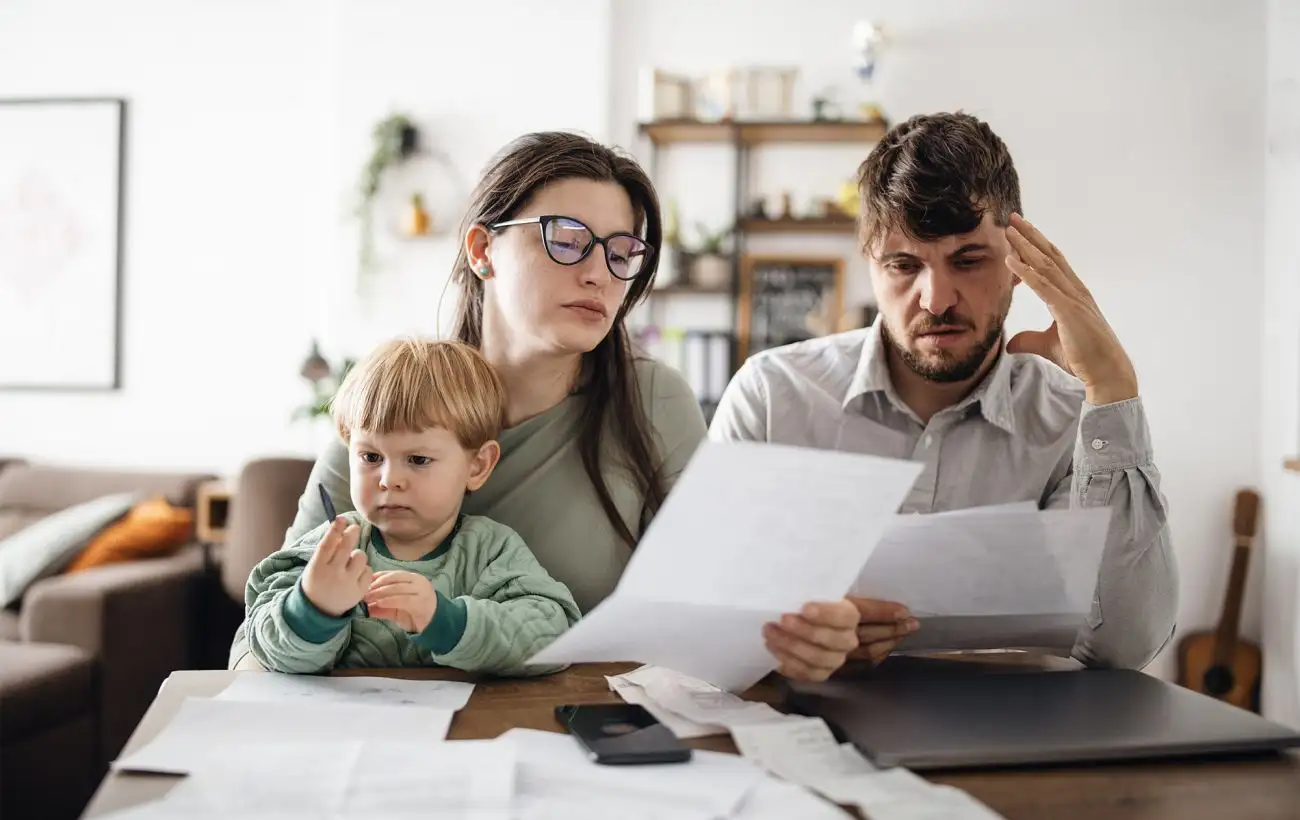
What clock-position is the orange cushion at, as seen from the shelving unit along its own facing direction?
The orange cushion is roughly at 2 o'clock from the shelving unit.

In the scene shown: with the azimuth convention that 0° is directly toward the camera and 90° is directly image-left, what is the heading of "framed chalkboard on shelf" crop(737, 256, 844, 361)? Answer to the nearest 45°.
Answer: approximately 0°

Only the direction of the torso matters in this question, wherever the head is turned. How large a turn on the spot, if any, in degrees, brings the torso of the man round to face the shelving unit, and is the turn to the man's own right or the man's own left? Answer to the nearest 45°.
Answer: approximately 180°

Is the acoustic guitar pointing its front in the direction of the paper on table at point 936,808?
yes
